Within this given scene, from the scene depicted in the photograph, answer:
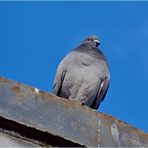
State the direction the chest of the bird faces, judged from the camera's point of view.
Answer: toward the camera
